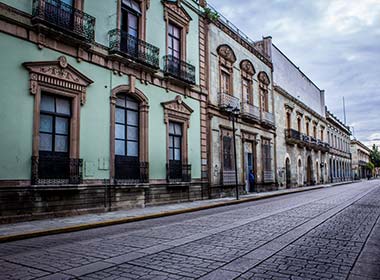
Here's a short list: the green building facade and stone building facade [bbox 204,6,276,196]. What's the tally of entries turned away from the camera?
0

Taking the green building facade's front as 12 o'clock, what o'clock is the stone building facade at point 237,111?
The stone building facade is roughly at 9 o'clock from the green building facade.

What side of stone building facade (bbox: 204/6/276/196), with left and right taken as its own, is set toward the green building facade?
right

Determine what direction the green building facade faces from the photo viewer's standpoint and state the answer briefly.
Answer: facing the viewer and to the right of the viewer

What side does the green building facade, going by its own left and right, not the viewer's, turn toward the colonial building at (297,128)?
left
